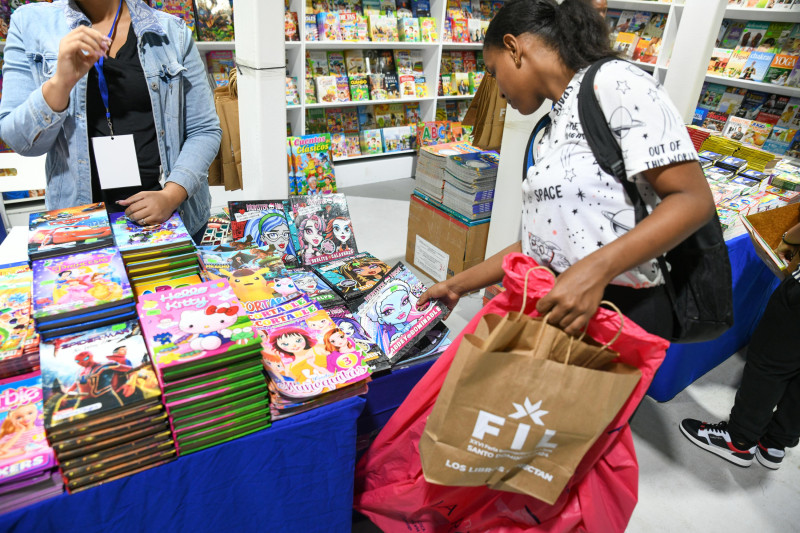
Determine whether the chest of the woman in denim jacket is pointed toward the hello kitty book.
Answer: yes

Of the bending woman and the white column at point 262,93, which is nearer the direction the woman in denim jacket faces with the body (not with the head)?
the bending woman

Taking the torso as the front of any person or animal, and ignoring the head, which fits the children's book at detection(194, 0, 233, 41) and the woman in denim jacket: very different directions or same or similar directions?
same or similar directions

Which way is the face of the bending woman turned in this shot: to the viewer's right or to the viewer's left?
to the viewer's left

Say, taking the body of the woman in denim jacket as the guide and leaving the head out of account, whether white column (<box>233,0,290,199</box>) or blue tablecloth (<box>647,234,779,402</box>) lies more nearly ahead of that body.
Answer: the blue tablecloth

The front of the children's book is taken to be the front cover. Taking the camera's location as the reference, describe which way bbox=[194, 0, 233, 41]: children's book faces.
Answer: facing the viewer

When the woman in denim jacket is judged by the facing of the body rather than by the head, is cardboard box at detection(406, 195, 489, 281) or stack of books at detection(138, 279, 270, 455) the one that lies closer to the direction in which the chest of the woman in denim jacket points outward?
the stack of books

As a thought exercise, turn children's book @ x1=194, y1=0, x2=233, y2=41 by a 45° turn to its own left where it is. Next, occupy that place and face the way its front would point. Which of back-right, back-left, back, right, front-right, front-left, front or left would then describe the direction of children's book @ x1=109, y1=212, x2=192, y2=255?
front-right

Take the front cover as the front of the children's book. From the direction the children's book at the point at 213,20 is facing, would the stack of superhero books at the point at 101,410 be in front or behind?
in front

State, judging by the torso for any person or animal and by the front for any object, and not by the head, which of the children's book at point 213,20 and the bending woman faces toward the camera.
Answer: the children's book

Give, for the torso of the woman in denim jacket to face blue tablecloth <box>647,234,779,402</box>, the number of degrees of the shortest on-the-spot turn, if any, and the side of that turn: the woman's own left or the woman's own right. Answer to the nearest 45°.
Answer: approximately 90° to the woman's own left

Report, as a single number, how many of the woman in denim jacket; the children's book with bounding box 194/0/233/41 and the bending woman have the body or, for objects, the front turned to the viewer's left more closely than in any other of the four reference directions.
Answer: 1

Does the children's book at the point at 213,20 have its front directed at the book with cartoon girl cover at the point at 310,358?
yes

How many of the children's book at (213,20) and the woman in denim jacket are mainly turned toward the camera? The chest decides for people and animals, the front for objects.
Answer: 2

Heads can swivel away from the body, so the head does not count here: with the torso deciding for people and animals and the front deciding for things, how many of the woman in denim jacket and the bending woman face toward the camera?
1

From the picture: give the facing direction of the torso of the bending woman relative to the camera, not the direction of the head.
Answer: to the viewer's left

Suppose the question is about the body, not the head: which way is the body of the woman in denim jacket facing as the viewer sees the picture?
toward the camera

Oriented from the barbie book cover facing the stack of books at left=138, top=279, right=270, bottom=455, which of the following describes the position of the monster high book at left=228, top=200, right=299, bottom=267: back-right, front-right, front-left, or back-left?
front-left

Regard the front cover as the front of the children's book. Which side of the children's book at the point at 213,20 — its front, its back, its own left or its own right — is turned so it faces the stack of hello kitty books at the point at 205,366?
front

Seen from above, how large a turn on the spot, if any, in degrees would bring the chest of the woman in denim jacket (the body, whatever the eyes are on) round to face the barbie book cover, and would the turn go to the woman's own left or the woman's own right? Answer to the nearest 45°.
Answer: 0° — they already face it

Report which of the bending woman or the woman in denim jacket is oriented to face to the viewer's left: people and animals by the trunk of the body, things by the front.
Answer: the bending woman
